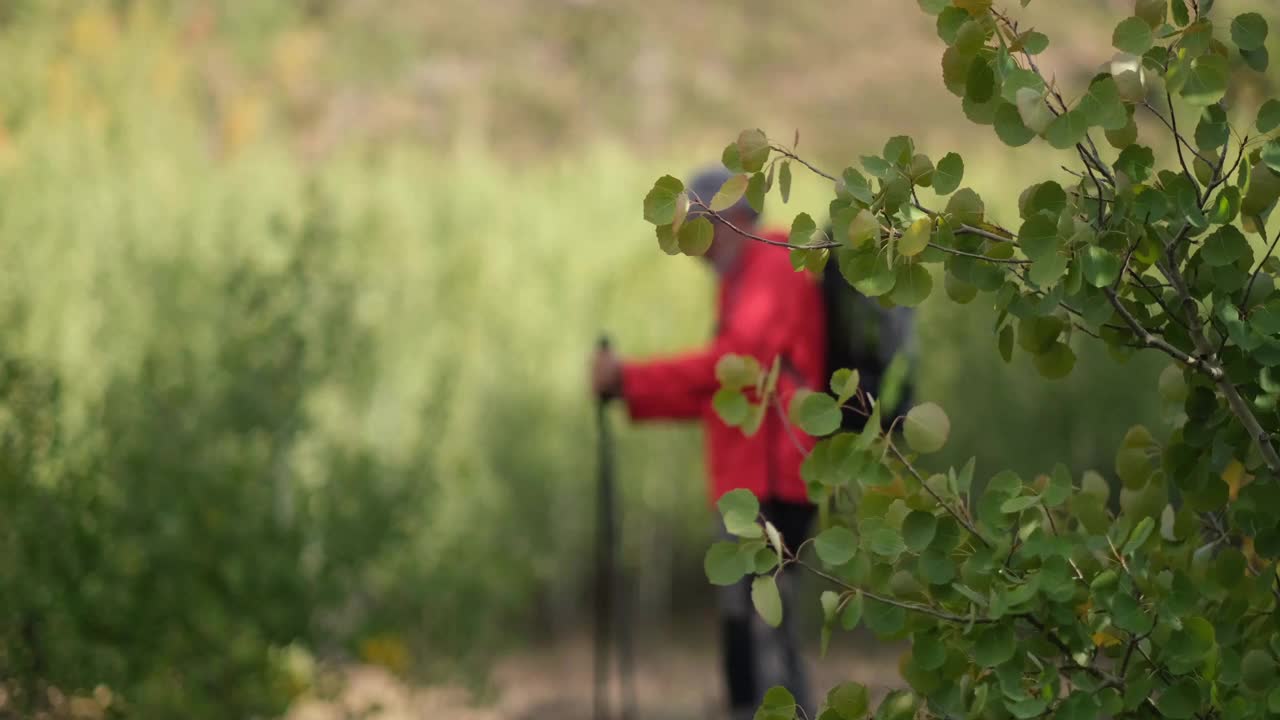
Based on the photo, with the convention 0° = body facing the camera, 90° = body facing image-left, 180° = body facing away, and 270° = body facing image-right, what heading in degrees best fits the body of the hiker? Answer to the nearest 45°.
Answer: approximately 90°
